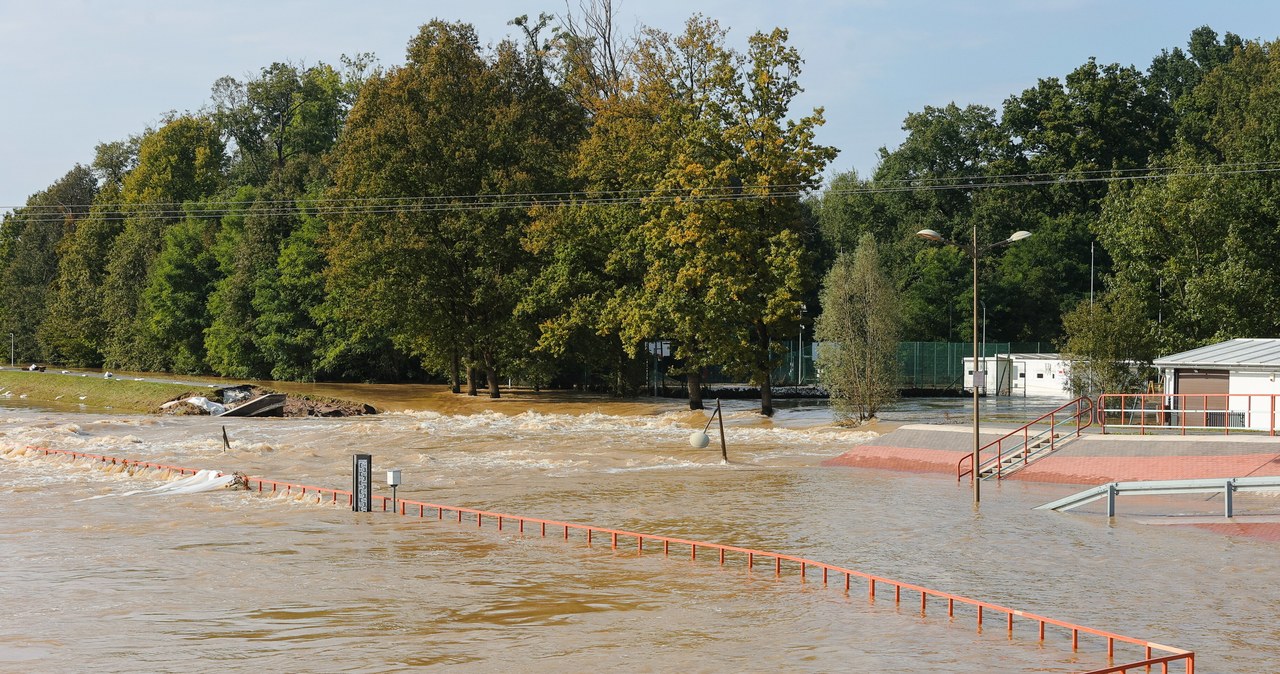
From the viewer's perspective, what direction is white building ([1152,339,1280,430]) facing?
toward the camera

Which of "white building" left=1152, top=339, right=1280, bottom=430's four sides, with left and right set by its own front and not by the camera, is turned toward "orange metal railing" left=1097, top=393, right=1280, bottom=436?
front

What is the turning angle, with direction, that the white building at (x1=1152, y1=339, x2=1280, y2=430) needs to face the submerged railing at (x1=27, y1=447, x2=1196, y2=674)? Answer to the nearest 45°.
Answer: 0° — it already faces it
